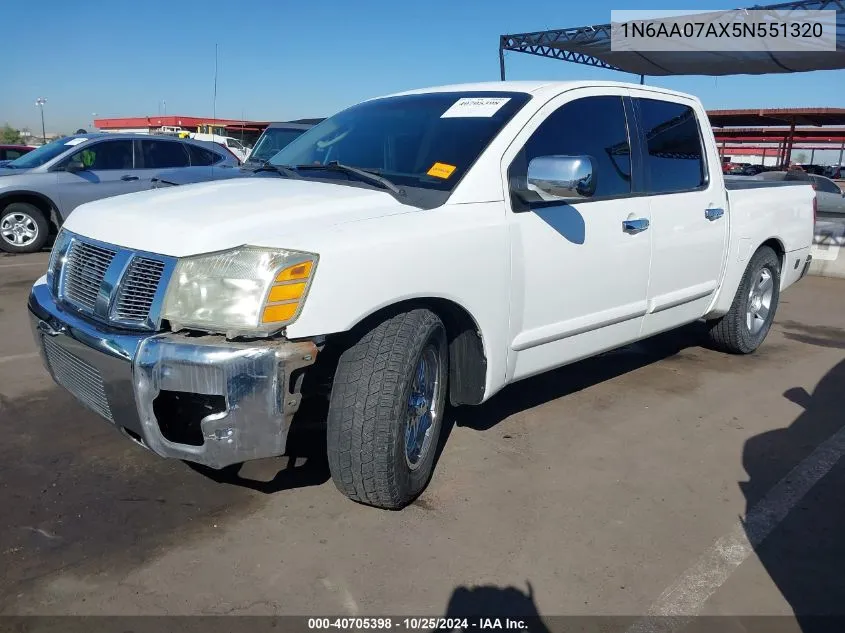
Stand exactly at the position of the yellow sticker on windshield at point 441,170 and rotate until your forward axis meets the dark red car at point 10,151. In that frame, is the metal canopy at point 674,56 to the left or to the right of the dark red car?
right

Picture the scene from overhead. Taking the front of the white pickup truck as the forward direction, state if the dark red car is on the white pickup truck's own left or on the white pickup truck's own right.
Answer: on the white pickup truck's own right

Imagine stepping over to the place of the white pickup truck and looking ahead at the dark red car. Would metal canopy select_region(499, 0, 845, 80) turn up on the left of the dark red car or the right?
right

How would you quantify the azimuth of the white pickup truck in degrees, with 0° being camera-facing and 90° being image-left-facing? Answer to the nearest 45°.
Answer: approximately 45°

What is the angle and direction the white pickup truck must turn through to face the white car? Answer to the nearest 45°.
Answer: approximately 135° to its right
